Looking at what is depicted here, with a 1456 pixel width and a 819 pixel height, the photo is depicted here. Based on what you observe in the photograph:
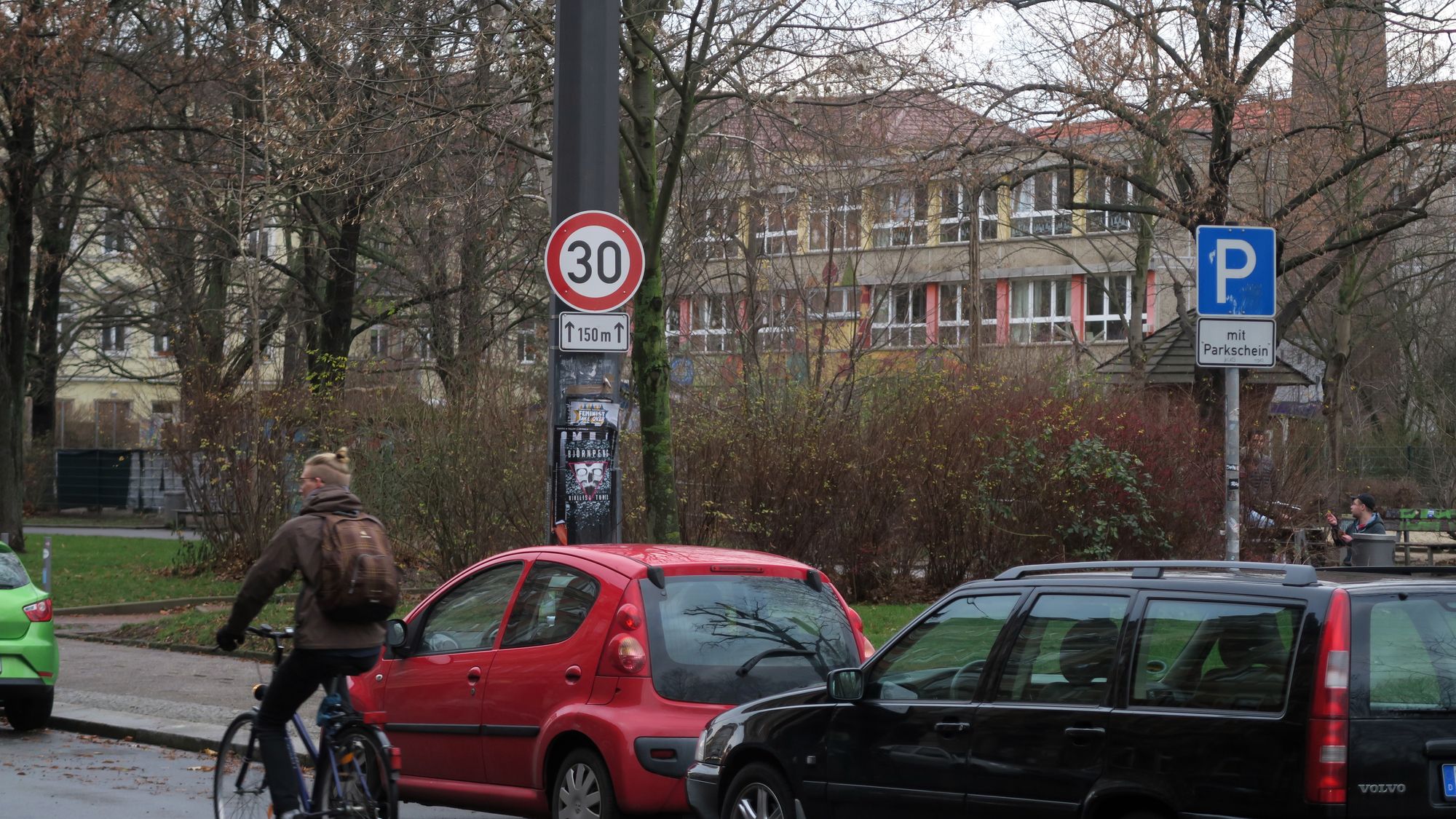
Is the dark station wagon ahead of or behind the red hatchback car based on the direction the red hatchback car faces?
behind

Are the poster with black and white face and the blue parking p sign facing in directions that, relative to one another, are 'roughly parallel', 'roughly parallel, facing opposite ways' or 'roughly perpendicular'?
roughly parallel

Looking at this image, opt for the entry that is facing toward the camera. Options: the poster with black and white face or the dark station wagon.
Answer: the poster with black and white face

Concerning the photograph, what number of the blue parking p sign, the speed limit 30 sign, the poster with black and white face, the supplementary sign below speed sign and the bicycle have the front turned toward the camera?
4

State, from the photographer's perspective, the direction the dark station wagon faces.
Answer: facing away from the viewer and to the left of the viewer

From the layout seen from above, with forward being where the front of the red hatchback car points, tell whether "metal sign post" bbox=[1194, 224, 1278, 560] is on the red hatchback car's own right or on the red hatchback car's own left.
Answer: on the red hatchback car's own right

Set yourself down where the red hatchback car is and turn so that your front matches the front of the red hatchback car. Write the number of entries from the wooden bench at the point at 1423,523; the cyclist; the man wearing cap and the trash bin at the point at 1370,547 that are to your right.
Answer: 3

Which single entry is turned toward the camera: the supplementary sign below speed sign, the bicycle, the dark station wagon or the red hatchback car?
the supplementary sign below speed sign

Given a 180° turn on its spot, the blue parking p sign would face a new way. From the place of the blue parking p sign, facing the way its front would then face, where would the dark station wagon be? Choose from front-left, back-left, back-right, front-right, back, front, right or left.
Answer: back

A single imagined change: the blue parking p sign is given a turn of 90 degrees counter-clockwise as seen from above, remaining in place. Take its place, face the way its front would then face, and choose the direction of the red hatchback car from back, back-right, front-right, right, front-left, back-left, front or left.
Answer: back-right

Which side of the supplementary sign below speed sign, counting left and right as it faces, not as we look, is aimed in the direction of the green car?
right

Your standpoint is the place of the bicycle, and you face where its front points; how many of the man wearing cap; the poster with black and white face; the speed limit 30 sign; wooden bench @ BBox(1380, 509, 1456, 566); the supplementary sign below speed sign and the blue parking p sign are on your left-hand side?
0

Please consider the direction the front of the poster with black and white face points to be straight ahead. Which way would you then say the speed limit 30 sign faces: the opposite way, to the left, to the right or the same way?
the same way

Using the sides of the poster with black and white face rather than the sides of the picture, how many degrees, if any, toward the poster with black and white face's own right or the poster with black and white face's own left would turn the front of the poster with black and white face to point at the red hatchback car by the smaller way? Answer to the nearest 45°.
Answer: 0° — it already faces it

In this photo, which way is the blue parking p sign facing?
toward the camera

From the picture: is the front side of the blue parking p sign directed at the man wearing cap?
no

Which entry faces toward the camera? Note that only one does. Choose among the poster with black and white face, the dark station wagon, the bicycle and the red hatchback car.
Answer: the poster with black and white face
